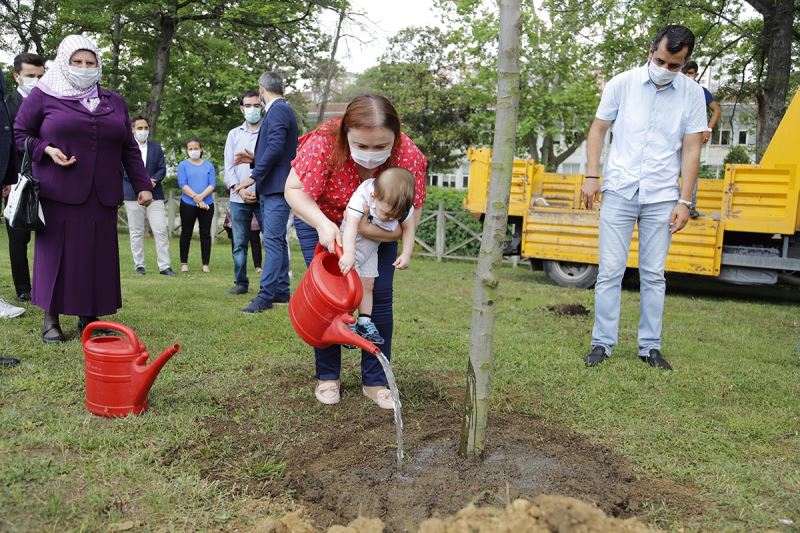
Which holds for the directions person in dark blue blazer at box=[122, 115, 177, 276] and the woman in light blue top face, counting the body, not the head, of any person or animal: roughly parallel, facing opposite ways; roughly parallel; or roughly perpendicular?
roughly parallel

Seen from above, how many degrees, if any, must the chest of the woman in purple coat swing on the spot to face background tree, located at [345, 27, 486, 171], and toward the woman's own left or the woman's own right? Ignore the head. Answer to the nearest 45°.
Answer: approximately 90° to the woman's own left

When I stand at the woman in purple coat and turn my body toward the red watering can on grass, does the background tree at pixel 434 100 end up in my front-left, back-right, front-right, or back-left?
back-left

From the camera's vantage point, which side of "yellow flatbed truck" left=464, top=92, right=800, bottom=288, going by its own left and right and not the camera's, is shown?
right

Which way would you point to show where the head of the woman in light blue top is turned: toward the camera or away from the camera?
toward the camera

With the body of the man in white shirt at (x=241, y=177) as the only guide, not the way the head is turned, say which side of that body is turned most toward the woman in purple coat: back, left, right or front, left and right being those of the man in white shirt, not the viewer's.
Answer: right

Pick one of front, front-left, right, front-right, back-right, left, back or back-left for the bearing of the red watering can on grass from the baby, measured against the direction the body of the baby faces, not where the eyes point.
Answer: back-right

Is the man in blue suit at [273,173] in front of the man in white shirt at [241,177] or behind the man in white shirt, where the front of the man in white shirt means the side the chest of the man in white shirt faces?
in front

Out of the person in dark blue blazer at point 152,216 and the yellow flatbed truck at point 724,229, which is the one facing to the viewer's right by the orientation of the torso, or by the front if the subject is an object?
the yellow flatbed truck

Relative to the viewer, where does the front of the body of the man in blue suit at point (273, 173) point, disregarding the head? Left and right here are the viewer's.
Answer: facing to the left of the viewer

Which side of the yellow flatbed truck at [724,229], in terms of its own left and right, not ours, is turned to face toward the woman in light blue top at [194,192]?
back

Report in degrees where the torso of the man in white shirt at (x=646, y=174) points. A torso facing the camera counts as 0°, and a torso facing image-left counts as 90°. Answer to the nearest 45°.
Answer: approximately 0°
